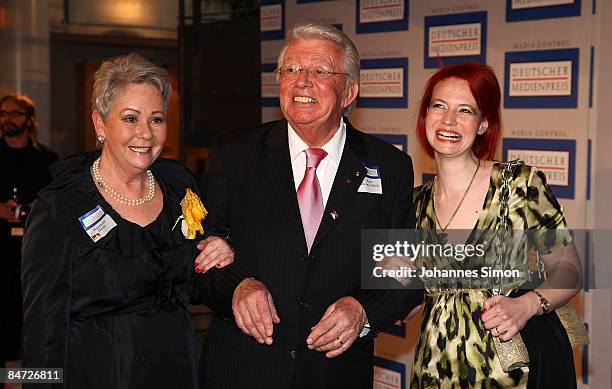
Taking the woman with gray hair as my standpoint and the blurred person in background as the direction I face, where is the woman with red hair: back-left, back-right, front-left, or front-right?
back-right

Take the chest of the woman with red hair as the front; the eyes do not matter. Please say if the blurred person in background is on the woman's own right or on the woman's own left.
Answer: on the woman's own right

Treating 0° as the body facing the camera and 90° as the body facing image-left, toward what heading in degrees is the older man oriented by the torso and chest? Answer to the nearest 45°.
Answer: approximately 0°

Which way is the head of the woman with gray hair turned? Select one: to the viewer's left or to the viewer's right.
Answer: to the viewer's right

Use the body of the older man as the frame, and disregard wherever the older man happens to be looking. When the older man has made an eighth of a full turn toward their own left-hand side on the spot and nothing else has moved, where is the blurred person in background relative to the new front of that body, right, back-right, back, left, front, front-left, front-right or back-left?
back

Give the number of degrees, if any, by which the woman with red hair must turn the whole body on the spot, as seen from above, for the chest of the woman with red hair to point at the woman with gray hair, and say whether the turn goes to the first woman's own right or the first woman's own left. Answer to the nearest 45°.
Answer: approximately 45° to the first woman's own right

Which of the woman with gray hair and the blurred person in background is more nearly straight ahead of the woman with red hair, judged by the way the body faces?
the woman with gray hair

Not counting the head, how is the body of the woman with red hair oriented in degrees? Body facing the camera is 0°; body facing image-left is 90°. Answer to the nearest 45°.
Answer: approximately 45°

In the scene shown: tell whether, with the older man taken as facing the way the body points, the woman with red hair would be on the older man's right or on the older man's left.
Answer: on the older man's left
